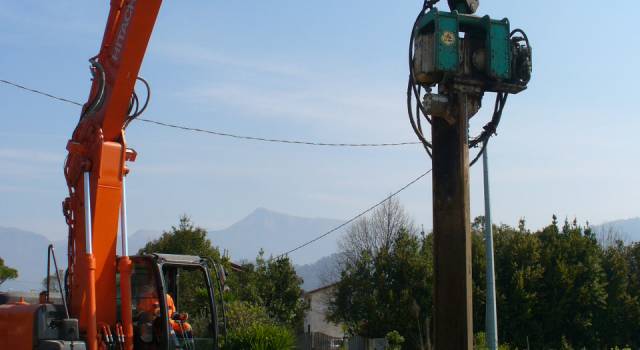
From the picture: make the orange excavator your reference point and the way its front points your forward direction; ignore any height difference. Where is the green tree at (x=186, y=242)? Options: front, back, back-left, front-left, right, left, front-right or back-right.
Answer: back-left

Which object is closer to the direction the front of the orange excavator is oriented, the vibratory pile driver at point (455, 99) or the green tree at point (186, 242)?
the vibratory pile driver

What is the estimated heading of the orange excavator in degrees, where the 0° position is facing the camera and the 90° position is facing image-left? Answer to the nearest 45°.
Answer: approximately 315°

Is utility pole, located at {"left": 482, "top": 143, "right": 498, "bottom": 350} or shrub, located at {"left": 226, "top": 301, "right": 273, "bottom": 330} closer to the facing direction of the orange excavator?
the utility pole
